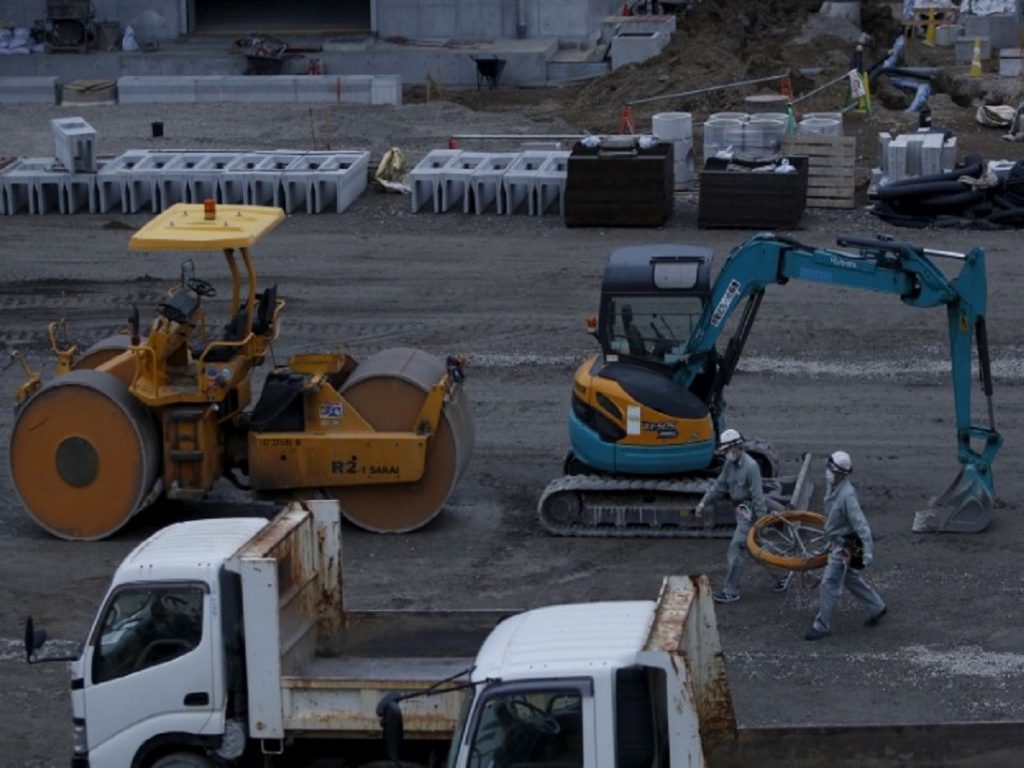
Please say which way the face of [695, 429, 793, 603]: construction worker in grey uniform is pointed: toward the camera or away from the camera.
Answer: toward the camera

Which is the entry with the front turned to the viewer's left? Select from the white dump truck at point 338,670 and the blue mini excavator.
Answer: the white dump truck

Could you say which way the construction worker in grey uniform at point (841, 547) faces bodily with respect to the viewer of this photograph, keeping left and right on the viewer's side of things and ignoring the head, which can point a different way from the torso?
facing to the left of the viewer

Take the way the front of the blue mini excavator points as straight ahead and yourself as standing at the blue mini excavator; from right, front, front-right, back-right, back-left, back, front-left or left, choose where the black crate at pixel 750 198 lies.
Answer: left

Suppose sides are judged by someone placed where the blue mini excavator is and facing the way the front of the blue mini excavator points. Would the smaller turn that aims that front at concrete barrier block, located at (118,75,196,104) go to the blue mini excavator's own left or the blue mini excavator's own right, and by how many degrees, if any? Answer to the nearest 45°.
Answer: approximately 135° to the blue mini excavator's own left

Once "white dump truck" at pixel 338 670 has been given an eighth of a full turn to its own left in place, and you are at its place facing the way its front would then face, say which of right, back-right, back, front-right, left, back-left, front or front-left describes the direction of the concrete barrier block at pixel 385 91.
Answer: back-right

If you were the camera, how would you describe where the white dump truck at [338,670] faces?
facing to the left of the viewer

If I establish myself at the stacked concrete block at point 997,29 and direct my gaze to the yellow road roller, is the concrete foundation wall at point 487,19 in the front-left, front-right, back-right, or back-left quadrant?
front-right

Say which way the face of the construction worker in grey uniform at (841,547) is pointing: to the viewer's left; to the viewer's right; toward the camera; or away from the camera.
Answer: to the viewer's left

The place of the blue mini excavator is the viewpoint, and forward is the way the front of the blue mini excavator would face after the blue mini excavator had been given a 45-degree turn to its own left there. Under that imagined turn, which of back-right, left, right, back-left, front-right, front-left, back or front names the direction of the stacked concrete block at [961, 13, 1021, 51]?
front-left

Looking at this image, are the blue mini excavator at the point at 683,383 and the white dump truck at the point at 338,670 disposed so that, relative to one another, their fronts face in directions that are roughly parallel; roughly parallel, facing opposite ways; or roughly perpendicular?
roughly parallel, facing opposite ways

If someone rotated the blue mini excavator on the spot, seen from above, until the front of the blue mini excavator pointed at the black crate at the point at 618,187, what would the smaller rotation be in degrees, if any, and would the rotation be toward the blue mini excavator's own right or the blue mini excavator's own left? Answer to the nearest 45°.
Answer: approximately 90° to the blue mini excavator's own left

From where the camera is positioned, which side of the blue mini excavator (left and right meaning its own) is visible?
right
